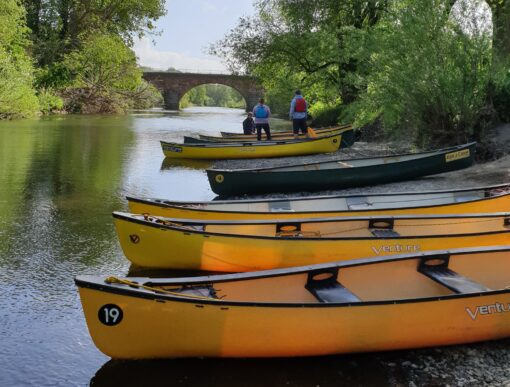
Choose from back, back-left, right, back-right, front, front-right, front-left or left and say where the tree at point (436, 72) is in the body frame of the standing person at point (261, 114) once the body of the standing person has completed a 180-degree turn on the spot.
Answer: front-left

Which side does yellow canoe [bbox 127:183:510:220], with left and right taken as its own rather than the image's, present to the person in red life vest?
right

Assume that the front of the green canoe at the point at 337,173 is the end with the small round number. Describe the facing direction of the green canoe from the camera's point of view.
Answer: facing to the left of the viewer

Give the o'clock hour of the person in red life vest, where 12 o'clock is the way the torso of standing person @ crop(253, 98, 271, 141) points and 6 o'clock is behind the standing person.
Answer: The person in red life vest is roughly at 3 o'clock from the standing person.

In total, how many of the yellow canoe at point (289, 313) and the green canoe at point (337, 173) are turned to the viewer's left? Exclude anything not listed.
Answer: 2

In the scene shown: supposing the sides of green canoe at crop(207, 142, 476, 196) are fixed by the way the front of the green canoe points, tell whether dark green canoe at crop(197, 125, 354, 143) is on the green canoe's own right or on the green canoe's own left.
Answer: on the green canoe's own right

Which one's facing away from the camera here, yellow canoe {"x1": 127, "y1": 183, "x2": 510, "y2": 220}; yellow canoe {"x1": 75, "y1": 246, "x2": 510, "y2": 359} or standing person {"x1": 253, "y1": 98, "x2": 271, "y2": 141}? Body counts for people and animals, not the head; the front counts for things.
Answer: the standing person

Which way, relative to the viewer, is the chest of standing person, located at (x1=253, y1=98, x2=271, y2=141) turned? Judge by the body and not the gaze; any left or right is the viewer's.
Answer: facing away from the viewer

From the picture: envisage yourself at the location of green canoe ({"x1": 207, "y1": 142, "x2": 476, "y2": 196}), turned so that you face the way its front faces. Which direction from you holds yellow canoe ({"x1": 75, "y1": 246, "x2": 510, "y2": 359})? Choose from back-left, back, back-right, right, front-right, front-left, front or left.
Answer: left

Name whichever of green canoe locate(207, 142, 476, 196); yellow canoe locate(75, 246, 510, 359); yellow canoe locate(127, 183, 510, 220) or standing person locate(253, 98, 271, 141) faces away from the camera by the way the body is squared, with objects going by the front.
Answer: the standing person

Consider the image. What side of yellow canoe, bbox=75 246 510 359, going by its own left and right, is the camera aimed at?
left

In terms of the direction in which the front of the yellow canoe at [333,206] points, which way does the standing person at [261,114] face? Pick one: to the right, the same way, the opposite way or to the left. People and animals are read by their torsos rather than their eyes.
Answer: to the right

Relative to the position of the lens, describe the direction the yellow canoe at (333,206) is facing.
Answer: facing to the left of the viewer

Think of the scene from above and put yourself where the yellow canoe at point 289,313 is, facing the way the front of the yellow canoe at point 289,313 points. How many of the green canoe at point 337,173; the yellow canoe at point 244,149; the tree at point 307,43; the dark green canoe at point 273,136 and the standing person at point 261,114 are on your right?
5

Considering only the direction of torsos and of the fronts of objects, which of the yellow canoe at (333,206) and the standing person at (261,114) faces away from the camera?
the standing person

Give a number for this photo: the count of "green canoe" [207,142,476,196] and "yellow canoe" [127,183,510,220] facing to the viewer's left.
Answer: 2

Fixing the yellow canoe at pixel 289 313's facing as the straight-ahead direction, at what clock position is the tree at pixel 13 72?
The tree is roughly at 2 o'clock from the yellow canoe.
